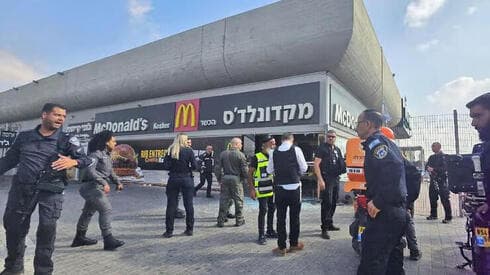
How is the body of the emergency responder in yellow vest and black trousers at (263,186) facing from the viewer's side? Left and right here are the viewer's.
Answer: facing the viewer and to the right of the viewer

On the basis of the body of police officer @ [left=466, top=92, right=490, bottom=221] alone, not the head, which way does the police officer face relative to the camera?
to the viewer's left

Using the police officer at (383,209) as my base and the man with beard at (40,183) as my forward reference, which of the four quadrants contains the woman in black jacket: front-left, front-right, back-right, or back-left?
front-right

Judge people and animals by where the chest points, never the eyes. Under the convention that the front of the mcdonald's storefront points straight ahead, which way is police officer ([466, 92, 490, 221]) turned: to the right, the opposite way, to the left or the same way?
to the right

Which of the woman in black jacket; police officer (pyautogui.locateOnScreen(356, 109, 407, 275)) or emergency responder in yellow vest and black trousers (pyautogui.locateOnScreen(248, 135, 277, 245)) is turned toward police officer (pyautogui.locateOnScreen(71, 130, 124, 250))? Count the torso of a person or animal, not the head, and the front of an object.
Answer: police officer (pyautogui.locateOnScreen(356, 109, 407, 275))

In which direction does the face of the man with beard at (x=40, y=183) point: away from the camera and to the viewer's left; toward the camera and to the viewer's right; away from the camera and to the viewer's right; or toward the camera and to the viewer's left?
toward the camera and to the viewer's right

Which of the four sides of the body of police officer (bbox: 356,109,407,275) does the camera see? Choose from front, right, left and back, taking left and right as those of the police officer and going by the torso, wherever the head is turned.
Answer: left

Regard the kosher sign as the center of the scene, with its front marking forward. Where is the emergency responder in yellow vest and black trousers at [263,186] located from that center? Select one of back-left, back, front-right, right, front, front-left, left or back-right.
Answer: front-left

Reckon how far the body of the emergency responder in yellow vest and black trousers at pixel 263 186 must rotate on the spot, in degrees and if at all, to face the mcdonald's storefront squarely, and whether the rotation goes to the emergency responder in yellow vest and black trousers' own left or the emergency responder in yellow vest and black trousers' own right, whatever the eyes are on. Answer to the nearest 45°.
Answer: approximately 135° to the emergency responder in yellow vest and black trousers' own left

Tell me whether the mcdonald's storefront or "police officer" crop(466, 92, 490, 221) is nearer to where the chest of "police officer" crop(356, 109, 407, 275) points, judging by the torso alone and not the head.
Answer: the mcdonald's storefront

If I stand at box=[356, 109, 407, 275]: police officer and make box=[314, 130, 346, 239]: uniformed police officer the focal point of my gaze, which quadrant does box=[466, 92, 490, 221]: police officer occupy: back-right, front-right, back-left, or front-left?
back-right

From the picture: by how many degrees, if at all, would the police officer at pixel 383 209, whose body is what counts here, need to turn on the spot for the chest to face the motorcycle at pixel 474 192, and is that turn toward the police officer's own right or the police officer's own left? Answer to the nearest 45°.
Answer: approximately 135° to the police officer's own right

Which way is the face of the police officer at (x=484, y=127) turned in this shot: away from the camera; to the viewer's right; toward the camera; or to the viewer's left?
to the viewer's left

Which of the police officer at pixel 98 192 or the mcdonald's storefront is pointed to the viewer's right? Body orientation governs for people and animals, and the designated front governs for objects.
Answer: the police officer

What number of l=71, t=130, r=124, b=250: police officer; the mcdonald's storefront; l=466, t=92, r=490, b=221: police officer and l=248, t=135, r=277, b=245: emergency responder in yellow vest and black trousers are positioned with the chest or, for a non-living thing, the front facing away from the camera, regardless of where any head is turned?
0

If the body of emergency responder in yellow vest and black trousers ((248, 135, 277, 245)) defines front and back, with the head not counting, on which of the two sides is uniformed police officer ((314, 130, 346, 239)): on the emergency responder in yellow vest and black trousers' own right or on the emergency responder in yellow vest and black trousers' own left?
on the emergency responder in yellow vest and black trousers' own left

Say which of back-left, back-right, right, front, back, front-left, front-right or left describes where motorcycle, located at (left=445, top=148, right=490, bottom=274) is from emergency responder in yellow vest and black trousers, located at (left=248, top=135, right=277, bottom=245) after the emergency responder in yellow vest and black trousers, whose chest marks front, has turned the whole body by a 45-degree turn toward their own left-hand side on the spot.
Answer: front-right

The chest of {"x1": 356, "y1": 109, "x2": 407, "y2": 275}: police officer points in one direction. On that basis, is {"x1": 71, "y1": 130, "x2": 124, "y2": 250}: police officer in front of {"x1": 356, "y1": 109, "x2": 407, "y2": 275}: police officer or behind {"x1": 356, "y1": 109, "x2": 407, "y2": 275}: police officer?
in front

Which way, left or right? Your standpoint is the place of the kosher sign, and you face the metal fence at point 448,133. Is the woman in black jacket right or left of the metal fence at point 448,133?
right

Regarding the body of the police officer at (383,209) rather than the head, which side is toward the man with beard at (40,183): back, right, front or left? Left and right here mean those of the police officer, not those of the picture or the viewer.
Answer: front
